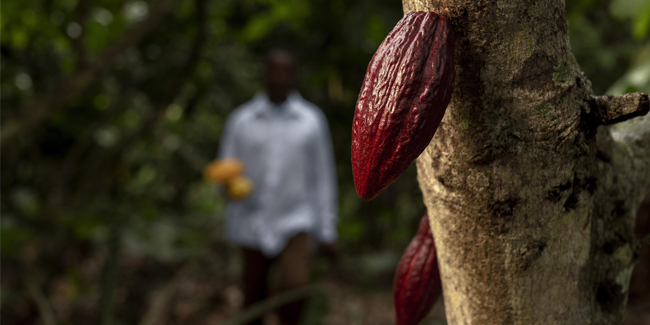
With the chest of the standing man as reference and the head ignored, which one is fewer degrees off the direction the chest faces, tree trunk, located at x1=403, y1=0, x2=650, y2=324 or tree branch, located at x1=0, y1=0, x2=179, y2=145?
the tree trunk

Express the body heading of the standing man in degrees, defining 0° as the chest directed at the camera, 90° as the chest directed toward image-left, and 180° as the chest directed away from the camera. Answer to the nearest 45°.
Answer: approximately 0°

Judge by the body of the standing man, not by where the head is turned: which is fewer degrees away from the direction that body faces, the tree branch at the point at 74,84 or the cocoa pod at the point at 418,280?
the cocoa pod

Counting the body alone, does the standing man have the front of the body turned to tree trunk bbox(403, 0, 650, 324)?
yes

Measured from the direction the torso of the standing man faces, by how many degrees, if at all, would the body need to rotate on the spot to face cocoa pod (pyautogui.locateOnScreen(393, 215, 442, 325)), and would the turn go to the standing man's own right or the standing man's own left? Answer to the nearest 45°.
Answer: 0° — they already face it

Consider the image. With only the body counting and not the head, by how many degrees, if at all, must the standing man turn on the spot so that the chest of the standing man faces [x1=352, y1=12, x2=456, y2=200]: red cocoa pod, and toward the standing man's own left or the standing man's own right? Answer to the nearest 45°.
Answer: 0° — they already face it
